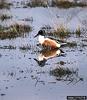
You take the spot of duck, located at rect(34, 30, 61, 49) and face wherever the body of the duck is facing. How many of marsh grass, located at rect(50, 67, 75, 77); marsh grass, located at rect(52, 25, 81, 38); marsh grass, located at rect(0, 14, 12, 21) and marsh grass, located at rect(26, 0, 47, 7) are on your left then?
1

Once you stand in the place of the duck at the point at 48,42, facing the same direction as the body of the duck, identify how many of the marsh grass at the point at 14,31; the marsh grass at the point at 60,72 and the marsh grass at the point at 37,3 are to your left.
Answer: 1

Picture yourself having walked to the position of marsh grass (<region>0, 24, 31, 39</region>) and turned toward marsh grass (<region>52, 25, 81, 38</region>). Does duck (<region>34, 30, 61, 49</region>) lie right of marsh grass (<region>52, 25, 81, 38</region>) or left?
right

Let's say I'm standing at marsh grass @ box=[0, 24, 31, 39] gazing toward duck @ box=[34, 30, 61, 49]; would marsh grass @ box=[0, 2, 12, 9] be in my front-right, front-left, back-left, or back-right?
back-left

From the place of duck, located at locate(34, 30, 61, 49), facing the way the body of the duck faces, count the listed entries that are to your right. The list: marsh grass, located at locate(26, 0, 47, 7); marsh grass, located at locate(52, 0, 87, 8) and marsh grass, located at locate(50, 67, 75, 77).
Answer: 2

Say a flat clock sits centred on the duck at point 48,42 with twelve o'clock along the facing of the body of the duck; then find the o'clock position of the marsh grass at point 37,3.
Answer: The marsh grass is roughly at 3 o'clock from the duck.

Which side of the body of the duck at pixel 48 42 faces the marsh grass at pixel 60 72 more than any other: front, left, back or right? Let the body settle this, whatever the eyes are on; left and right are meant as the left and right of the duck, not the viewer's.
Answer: left

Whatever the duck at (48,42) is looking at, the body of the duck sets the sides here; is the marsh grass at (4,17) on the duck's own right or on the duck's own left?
on the duck's own right

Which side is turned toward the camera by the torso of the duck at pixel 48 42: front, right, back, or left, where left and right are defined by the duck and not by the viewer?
left

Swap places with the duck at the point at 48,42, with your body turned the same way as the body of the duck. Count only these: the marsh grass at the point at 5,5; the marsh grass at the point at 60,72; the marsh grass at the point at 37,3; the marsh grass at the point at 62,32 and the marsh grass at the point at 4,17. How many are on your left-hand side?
1

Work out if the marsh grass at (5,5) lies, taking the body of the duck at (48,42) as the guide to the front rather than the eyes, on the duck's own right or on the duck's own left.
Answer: on the duck's own right

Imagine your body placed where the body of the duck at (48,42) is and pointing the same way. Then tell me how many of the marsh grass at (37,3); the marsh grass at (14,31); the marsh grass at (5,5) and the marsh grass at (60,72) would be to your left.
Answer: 1

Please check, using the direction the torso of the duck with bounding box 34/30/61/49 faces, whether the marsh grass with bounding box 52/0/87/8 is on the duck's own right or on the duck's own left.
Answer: on the duck's own right

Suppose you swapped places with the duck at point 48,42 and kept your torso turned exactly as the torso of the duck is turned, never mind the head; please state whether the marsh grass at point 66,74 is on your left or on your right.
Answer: on your left

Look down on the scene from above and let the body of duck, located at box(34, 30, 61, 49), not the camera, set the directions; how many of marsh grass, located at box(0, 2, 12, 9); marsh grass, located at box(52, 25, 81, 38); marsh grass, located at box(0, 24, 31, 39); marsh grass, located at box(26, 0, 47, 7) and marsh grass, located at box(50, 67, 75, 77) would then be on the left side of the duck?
1
